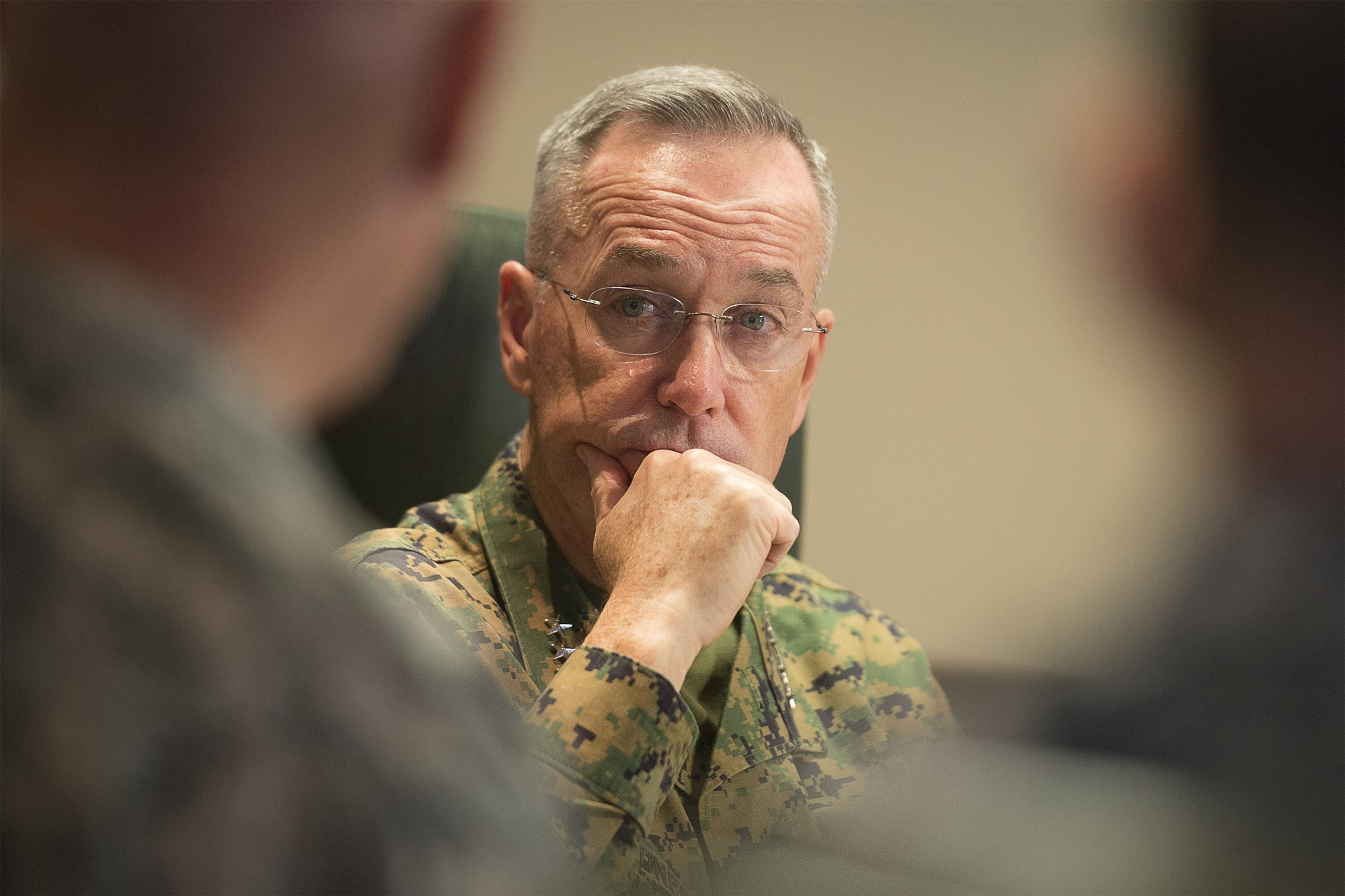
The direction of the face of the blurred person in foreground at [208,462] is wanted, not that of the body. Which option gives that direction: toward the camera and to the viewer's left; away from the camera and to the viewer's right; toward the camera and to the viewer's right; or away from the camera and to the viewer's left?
away from the camera and to the viewer's right

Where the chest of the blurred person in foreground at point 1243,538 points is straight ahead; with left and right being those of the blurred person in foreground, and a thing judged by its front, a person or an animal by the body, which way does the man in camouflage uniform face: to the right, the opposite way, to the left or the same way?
the opposite way

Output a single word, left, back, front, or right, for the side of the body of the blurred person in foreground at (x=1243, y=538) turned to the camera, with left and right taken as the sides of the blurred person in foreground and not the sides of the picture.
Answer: back

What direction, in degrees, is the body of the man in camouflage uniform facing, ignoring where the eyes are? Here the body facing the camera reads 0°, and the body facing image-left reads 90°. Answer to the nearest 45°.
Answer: approximately 0°

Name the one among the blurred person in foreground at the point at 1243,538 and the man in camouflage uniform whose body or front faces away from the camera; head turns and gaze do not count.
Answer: the blurred person in foreground

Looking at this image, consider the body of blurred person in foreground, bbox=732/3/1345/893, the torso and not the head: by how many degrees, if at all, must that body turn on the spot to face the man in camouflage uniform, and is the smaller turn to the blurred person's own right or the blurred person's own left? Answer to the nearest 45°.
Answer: approximately 45° to the blurred person's own left

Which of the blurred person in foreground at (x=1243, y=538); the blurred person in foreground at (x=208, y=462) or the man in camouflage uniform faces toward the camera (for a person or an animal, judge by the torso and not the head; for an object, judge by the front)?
the man in camouflage uniform

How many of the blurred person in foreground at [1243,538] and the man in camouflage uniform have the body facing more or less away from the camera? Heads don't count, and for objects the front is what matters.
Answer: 1

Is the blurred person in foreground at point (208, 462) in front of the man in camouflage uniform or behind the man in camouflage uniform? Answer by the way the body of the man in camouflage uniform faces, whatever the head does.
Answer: in front

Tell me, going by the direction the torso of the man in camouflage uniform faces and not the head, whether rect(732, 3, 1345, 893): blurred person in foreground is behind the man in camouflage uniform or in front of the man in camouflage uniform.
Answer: in front
